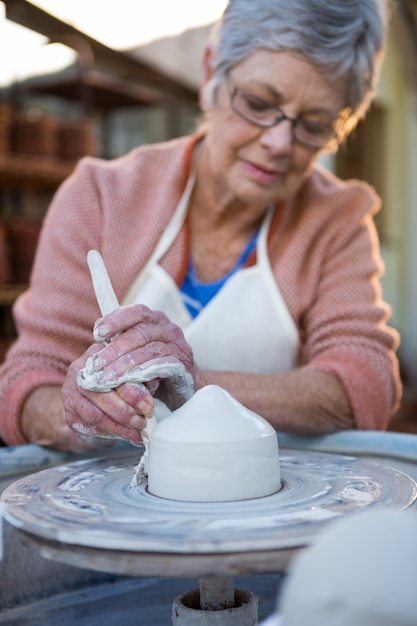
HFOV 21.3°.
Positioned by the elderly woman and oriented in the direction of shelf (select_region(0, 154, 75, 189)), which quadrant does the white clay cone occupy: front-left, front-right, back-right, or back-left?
back-left

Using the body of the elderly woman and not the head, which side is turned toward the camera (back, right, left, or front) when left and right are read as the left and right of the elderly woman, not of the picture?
front

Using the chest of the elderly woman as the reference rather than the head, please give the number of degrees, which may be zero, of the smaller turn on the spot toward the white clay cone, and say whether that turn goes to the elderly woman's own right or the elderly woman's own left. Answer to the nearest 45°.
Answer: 0° — they already face it

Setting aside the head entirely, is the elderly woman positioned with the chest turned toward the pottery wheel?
yes

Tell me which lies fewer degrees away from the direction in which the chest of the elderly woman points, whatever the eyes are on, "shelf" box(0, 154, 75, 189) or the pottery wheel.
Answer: the pottery wheel

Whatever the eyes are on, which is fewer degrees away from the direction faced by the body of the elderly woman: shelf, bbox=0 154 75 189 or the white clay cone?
the white clay cone

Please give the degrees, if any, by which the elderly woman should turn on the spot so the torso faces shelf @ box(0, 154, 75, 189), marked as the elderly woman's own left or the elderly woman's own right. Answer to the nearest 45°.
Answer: approximately 180°
